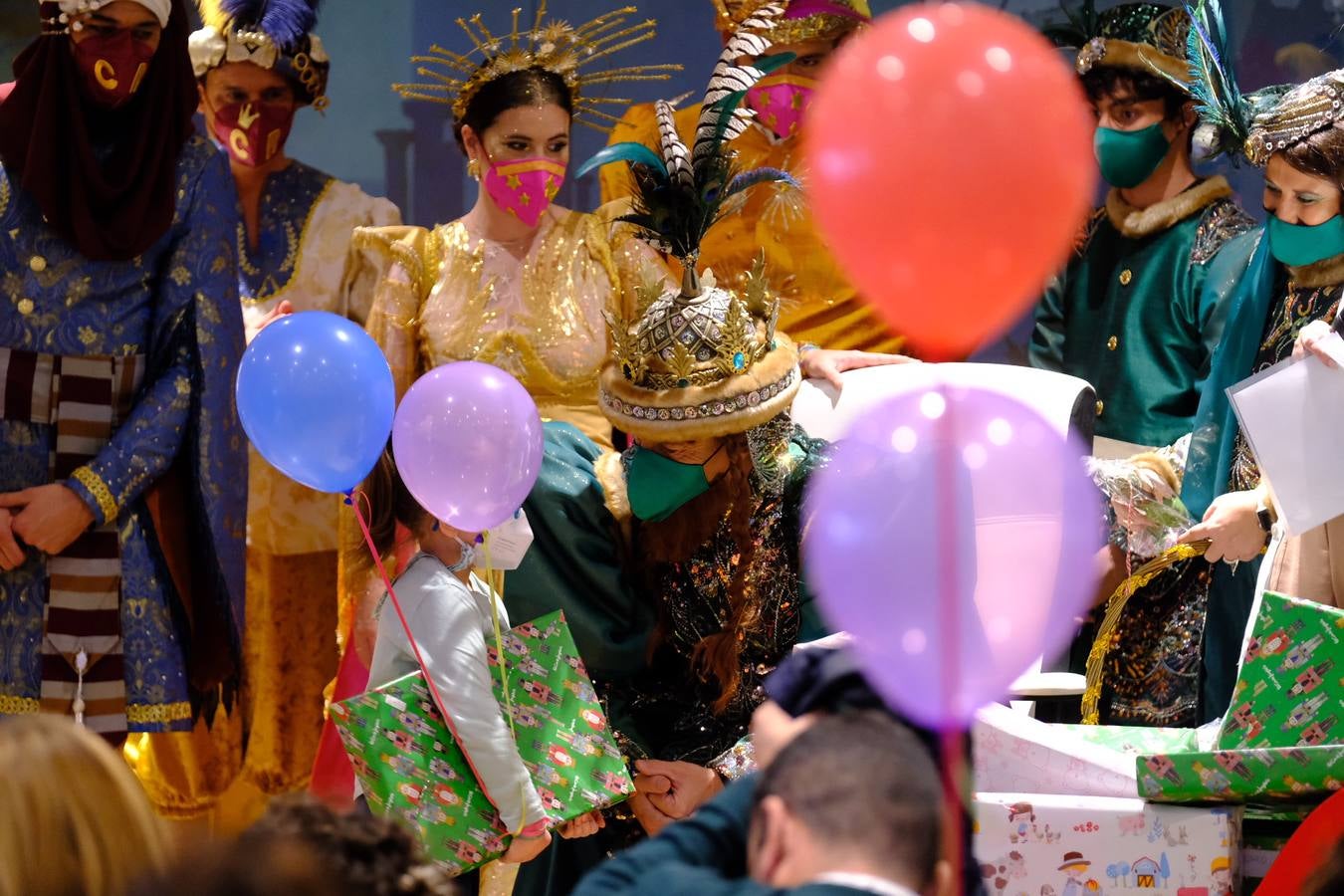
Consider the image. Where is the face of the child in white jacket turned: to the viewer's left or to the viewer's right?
to the viewer's right

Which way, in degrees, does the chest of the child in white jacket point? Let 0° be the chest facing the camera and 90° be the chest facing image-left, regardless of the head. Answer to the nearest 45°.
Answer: approximately 270°

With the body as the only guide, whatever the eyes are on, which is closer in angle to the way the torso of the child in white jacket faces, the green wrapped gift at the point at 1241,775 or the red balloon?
the green wrapped gift

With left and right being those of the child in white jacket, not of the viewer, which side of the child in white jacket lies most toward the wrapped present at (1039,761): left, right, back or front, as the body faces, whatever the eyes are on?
front

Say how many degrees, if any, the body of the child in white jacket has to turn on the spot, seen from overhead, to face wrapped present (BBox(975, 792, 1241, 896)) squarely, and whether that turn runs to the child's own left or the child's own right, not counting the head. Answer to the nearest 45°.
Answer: approximately 45° to the child's own right

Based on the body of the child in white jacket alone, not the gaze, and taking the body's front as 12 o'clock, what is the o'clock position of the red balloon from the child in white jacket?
The red balloon is roughly at 2 o'clock from the child in white jacket.

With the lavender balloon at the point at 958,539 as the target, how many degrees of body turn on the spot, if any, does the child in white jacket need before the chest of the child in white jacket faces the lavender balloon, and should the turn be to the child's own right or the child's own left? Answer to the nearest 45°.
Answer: approximately 45° to the child's own right

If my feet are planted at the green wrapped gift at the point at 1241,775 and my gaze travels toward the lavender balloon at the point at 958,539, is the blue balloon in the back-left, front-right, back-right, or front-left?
front-right
